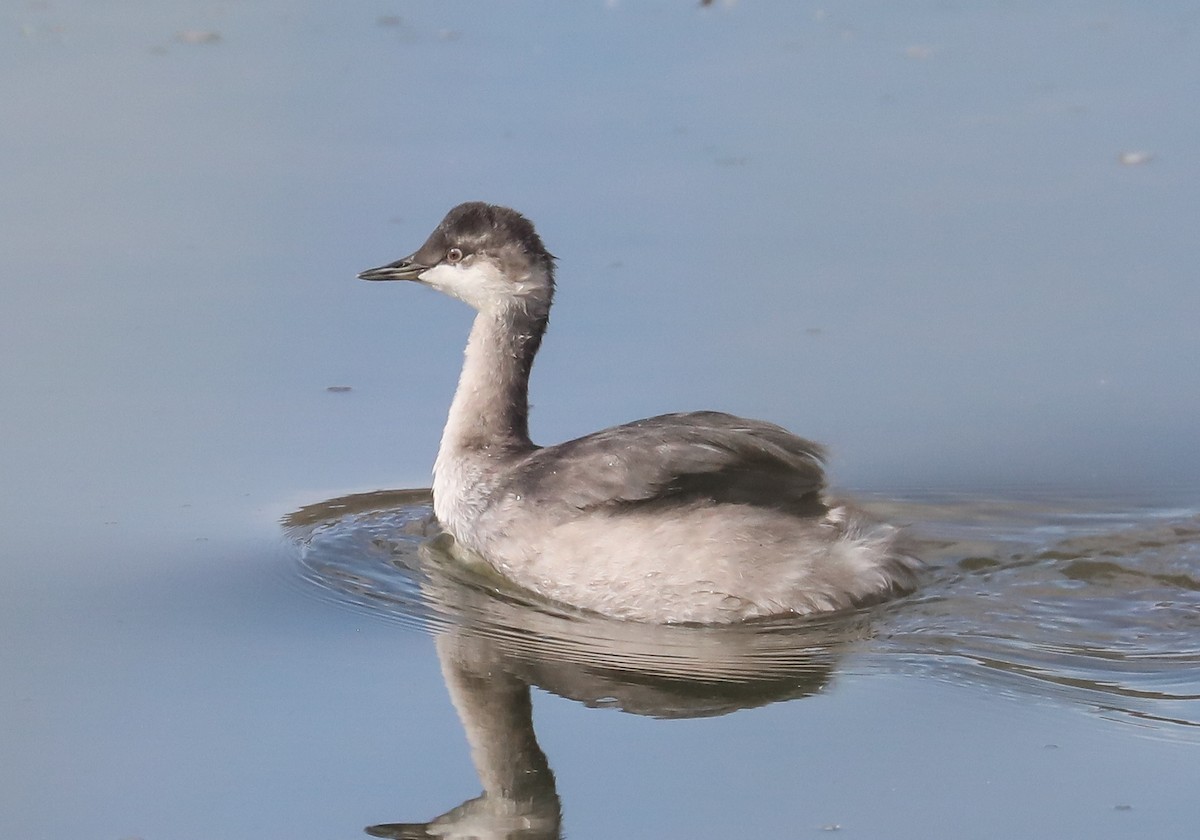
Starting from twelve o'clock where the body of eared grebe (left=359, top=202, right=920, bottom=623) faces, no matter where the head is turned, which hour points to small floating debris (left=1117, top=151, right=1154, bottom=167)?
The small floating debris is roughly at 4 o'clock from the eared grebe.

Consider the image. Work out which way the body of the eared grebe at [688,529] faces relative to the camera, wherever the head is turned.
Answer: to the viewer's left

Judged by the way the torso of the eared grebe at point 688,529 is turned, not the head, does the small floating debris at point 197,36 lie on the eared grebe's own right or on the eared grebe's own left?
on the eared grebe's own right
